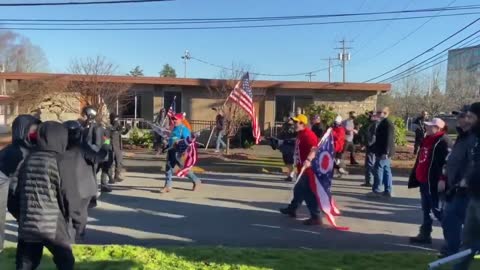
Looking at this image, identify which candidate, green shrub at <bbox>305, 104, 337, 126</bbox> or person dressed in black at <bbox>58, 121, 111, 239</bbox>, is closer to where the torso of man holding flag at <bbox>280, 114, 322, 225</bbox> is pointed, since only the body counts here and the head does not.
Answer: the person dressed in black

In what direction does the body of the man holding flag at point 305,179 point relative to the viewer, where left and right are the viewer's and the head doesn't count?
facing to the left of the viewer

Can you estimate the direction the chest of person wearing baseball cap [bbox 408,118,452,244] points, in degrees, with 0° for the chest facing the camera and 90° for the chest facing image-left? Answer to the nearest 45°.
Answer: approximately 45°

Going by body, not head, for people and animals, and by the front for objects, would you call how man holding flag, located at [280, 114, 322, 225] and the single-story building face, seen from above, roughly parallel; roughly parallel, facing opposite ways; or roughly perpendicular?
roughly perpendicular

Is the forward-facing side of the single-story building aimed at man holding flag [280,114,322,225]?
yes

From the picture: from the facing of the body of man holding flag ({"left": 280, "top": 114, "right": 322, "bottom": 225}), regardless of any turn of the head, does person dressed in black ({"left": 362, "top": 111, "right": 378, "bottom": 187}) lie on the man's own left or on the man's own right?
on the man's own right

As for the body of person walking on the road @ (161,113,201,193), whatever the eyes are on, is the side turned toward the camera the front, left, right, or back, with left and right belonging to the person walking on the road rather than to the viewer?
left
